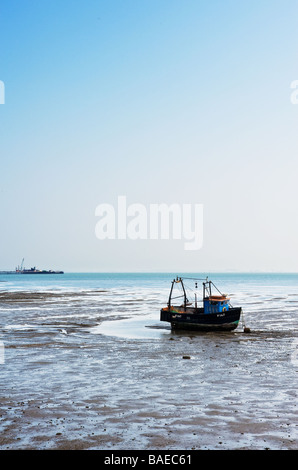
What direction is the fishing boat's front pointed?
to the viewer's right
